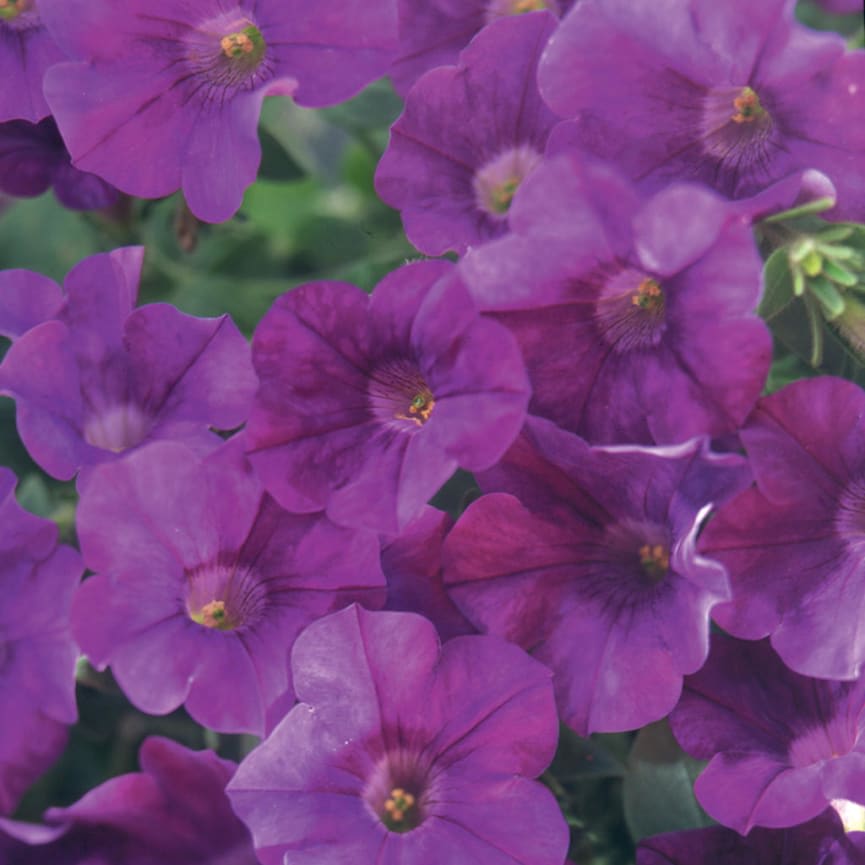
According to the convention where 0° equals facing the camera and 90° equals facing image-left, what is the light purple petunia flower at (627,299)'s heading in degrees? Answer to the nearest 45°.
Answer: approximately 0°

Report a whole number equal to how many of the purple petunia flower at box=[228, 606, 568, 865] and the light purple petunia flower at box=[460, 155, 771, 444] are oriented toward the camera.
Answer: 2
